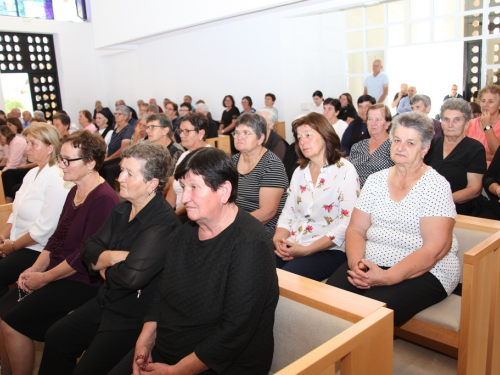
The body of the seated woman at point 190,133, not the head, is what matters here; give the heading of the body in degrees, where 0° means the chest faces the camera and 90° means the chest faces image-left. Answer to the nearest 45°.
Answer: approximately 45°

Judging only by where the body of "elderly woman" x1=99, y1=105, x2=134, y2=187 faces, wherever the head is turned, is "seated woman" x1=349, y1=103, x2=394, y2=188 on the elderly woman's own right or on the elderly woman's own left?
on the elderly woman's own left

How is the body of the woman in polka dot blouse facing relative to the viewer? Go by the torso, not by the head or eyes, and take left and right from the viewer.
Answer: facing the viewer and to the left of the viewer

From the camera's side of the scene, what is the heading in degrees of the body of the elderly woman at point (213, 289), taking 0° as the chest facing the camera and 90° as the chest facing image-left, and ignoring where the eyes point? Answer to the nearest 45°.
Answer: approximately 45°

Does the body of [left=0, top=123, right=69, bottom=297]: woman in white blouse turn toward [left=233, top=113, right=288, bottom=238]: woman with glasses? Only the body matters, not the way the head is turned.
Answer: no

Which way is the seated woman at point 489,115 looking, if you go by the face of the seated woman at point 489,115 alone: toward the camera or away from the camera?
toward the camera

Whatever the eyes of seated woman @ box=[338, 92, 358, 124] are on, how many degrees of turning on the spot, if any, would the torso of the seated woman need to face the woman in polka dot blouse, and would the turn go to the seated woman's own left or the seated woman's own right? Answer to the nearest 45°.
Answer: approximately 45° to the seated woman's own left

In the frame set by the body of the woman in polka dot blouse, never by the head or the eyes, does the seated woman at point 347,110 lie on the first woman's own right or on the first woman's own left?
on the first woman's own right

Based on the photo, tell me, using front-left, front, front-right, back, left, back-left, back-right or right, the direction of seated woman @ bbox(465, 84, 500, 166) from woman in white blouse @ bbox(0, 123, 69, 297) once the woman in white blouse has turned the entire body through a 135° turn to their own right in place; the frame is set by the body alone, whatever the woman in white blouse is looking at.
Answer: right

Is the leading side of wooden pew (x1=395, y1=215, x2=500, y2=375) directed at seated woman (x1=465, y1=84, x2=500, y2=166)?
no

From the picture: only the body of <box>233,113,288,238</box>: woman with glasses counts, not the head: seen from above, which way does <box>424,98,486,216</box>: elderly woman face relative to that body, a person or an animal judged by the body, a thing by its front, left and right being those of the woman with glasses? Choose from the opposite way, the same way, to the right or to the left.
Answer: the same way

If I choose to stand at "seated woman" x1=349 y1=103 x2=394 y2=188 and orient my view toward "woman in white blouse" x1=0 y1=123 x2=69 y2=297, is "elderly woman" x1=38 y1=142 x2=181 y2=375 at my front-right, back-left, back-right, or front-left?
front-left

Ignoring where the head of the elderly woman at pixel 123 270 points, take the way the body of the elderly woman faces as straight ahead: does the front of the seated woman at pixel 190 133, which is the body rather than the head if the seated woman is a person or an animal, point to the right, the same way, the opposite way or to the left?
the same way

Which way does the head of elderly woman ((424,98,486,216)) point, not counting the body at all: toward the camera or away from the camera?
toward the camera

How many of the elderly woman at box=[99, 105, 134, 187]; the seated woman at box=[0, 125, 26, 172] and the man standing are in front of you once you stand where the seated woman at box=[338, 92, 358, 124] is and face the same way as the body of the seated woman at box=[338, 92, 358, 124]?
2

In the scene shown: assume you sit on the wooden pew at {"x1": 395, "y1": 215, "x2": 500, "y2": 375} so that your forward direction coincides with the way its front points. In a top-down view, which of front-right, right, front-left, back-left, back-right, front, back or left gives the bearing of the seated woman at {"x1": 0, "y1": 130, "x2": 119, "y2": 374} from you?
front-right

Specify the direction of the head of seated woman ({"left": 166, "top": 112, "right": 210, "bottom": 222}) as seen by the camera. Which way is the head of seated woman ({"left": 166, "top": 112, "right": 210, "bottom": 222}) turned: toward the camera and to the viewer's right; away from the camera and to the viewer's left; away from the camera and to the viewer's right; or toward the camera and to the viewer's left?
toward the camera and to the viewer's left

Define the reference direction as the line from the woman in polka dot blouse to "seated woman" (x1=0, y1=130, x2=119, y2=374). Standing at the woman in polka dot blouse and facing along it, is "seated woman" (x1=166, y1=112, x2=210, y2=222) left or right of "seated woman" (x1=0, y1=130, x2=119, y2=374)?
right

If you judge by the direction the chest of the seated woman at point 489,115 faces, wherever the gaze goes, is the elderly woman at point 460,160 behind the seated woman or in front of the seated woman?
in front

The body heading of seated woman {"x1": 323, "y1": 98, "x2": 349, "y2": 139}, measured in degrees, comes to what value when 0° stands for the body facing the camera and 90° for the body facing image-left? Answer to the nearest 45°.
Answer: approximately 45°
